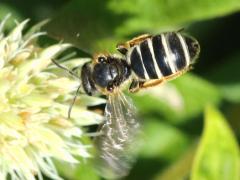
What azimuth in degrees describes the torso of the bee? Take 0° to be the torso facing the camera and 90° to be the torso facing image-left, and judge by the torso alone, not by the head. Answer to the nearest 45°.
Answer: approximately 90°
